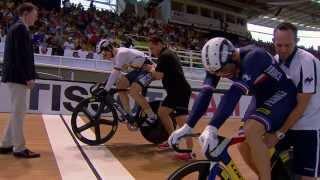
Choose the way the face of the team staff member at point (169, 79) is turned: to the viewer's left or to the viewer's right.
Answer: to the viewer's left

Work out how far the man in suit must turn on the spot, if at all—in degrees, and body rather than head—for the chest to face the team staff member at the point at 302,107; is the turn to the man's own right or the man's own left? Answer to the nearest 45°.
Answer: approximately 45° to the man's own right

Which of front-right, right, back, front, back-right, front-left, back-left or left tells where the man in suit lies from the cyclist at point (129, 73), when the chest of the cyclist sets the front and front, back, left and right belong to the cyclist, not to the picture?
front-left

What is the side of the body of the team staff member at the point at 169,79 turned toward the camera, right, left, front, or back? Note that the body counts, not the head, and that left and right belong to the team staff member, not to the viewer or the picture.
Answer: left

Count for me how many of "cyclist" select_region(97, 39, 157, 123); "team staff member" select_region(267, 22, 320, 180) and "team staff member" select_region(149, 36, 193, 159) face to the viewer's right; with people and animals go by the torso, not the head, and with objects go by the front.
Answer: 0

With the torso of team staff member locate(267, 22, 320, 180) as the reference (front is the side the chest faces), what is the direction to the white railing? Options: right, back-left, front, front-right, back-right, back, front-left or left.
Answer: right

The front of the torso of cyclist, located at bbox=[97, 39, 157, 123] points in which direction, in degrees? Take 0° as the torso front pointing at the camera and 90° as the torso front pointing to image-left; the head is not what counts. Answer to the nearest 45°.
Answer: approximately 90°

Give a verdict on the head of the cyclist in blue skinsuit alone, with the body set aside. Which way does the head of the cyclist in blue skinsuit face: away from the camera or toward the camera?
toward the camera

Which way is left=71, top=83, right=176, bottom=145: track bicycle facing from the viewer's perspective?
to the viewer's left

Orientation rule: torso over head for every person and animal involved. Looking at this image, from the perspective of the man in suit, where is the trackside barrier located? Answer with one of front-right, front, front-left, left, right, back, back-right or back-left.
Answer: left

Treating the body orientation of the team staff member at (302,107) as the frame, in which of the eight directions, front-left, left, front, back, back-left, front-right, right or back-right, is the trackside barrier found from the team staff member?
right

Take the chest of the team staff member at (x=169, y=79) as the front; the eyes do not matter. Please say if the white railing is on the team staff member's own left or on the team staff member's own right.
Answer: on the team staff member's own right

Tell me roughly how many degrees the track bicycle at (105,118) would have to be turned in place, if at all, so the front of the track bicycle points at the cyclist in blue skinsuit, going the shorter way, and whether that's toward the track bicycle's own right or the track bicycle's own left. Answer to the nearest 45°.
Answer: approximately 90° to the track bicycle's own left

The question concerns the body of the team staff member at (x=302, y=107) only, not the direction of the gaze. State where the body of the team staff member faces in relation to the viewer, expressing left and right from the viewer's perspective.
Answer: facing the viewer and to the left of the viewer

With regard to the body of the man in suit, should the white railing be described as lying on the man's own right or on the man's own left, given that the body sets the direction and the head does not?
on the man's own left
